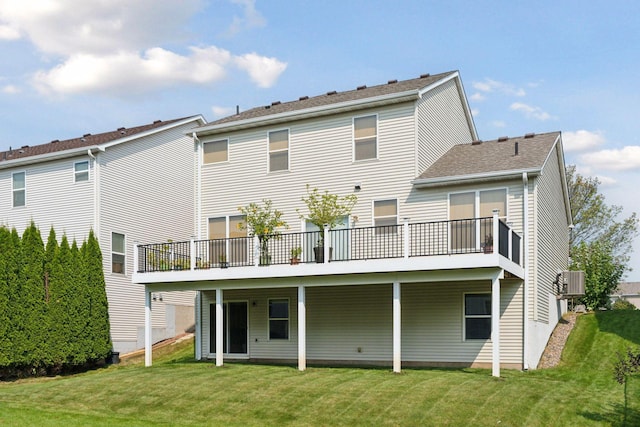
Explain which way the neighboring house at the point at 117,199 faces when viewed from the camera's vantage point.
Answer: facing away from the viewer and to the right of the viewer

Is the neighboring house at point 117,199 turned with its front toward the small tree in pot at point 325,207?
no

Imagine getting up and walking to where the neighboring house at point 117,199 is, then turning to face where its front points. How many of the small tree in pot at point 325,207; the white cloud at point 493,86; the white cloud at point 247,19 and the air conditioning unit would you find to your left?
0

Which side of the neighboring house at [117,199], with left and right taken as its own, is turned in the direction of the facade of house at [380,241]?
right

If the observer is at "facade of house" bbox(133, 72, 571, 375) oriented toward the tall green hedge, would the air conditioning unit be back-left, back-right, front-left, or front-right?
back-right

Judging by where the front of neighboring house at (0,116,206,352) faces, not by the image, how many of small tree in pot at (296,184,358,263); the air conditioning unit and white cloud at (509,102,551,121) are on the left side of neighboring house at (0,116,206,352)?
0
